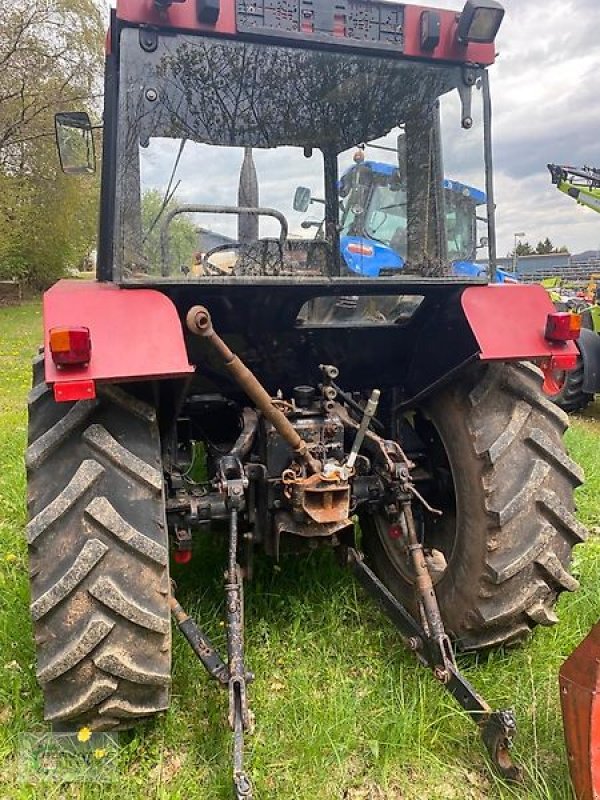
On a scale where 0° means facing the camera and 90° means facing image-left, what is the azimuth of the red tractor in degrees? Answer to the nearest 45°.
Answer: approximately 180°

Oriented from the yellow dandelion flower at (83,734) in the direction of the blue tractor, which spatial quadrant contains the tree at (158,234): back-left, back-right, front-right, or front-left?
front-left
